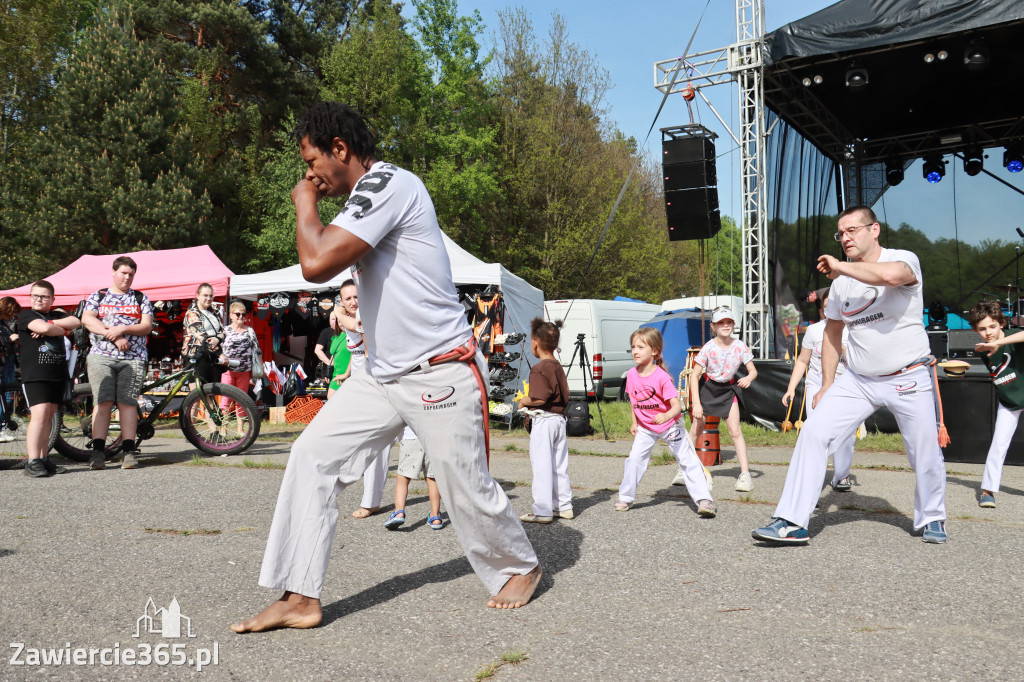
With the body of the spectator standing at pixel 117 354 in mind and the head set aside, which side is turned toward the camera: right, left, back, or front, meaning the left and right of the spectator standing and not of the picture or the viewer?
front

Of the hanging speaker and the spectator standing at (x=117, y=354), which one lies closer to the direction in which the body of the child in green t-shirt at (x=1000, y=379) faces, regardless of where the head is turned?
the spectator standing

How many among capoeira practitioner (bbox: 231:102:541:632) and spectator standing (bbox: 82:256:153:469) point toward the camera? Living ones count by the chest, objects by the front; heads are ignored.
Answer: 1

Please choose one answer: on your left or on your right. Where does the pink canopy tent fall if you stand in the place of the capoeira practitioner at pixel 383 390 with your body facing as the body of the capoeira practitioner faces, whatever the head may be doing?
on your right

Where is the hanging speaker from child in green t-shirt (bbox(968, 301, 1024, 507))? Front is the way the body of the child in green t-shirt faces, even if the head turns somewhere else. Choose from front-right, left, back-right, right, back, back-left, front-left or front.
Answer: right

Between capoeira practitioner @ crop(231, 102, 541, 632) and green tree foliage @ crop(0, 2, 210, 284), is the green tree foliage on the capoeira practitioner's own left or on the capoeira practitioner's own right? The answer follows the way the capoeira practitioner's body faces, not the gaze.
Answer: on the capoeira practitioner's own right

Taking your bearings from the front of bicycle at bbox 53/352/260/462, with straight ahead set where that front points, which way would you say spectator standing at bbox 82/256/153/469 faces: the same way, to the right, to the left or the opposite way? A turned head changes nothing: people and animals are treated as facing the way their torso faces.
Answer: to the right

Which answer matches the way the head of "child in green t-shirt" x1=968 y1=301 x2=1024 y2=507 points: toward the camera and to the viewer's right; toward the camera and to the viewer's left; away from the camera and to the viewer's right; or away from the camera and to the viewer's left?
toward the camera and to the viewer's left

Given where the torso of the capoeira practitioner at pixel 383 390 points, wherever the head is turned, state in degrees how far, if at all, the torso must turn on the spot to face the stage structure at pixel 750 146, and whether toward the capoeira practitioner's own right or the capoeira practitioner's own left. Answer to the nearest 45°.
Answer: approximately 135° to the capoeira practitioner's own right

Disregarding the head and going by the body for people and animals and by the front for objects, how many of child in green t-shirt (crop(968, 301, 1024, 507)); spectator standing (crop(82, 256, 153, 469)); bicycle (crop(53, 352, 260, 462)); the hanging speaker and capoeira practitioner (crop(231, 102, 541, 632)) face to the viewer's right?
1

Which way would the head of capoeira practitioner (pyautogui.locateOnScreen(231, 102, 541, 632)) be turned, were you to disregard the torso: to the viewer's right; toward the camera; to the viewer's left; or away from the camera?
to the viewer's left

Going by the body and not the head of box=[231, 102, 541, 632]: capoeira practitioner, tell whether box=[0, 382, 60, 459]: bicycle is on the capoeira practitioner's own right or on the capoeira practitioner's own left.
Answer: on the capoeira practitioner's own right

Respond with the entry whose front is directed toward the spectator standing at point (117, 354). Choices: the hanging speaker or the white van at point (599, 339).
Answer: the hanging speaker

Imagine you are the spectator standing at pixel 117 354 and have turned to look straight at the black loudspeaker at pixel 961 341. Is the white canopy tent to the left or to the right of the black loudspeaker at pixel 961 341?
left
